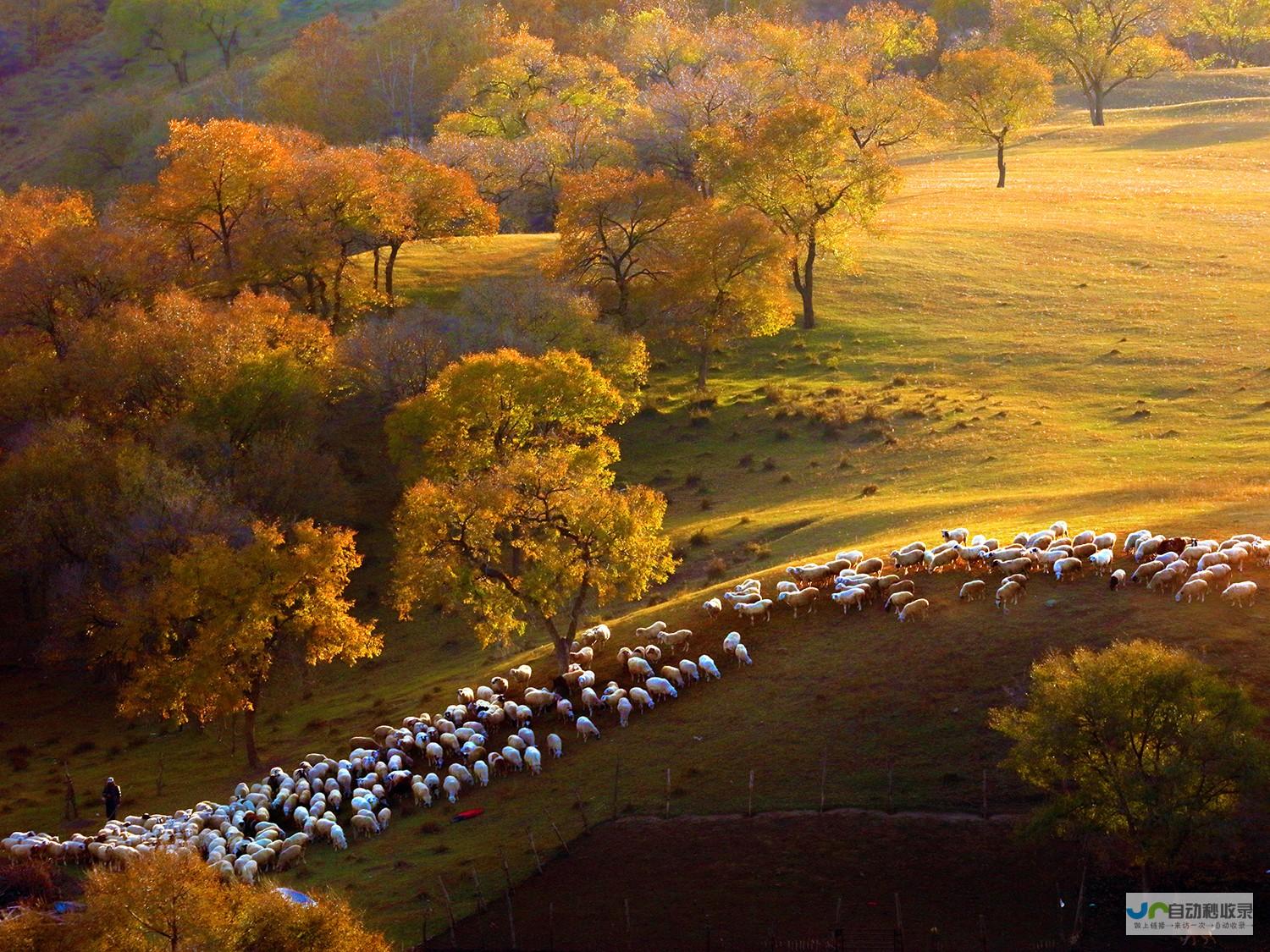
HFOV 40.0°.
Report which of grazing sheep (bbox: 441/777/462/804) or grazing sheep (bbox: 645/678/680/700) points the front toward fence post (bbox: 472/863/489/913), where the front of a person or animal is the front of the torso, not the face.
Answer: grazing sheep (bbox: 441/777/462/804)

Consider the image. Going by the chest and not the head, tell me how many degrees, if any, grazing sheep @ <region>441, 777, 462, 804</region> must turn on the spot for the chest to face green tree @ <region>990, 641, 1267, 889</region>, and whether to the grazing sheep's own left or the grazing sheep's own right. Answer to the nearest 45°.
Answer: approximately 45° to the grazing sheep's own left

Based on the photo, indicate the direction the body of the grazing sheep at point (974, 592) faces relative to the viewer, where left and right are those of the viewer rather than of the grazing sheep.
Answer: facing to the left of the viewer

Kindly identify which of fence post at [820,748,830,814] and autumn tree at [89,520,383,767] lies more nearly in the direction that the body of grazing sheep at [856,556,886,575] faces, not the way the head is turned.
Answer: the autumn tree

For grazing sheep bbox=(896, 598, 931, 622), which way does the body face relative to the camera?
to the viewer's left

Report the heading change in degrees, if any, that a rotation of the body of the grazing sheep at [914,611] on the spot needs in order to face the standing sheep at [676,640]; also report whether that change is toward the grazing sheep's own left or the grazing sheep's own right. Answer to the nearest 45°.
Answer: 0° — it already faces it
